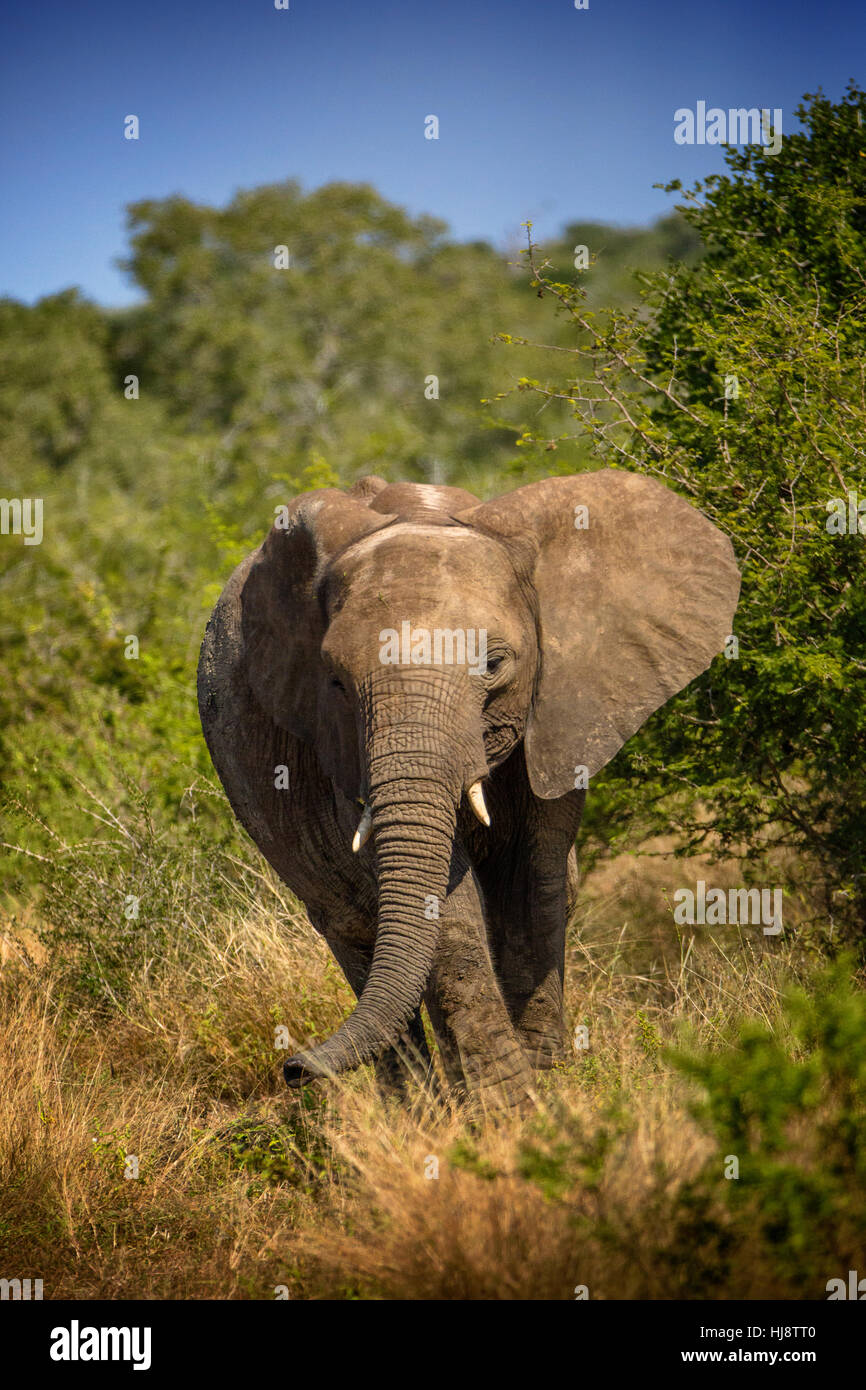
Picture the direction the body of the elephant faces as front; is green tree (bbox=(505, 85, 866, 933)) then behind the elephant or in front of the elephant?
behind

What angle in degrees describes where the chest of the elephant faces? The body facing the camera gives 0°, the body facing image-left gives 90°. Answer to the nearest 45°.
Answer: approximately 0°
